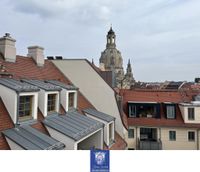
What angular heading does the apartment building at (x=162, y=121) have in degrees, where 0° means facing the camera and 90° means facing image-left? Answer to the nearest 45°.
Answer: approximately 0°

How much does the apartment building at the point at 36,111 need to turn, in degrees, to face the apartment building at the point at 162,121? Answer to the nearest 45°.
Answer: approximately 90° to its left

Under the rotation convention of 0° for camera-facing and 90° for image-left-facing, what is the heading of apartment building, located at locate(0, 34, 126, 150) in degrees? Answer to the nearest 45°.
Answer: approximately 315°
